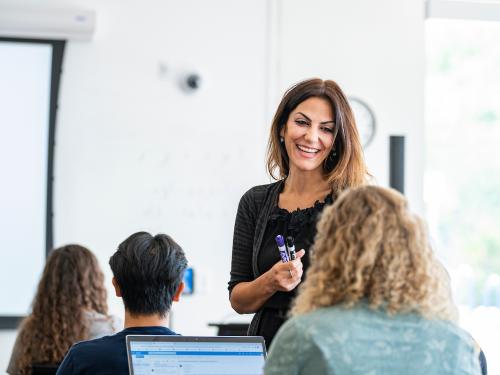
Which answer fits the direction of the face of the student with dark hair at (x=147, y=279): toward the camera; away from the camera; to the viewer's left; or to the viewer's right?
away from the camera

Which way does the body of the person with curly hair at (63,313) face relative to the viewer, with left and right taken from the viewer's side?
facing away from the viewer and to the right of the viewer

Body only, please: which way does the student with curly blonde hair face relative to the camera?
away from the camera

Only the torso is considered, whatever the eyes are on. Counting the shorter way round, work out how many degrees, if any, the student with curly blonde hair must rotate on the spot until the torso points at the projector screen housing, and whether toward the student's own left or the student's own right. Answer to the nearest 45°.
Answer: approximately 45° to the student's own left

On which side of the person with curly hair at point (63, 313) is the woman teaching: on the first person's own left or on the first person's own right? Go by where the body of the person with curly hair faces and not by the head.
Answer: on the first person's own right

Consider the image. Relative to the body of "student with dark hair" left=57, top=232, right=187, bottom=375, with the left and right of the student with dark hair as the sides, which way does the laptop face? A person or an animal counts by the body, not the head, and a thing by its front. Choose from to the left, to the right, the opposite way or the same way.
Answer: the opposite way

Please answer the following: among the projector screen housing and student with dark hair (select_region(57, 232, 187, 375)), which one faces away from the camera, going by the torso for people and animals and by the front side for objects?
the student with dark hair

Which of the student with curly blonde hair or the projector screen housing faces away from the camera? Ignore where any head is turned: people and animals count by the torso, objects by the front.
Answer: the student with curly blonde hair

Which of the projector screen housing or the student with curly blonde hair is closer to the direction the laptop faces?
the student with curly blonde hair

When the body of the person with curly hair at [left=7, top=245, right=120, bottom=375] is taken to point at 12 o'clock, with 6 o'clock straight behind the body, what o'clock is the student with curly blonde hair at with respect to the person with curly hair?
The student with curly blonde hair is roughly at 4 o'clock from the person with curly hair.

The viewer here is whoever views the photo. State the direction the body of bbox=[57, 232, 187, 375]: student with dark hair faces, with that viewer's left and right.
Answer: facing away from the viewer

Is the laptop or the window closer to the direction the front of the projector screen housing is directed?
the laptop

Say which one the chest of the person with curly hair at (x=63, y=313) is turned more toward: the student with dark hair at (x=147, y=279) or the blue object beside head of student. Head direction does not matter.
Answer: the blue object beside head of student

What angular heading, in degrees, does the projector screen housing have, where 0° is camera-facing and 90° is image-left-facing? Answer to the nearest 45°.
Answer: approximately 0°

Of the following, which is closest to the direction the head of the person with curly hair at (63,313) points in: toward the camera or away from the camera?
away from the camera
